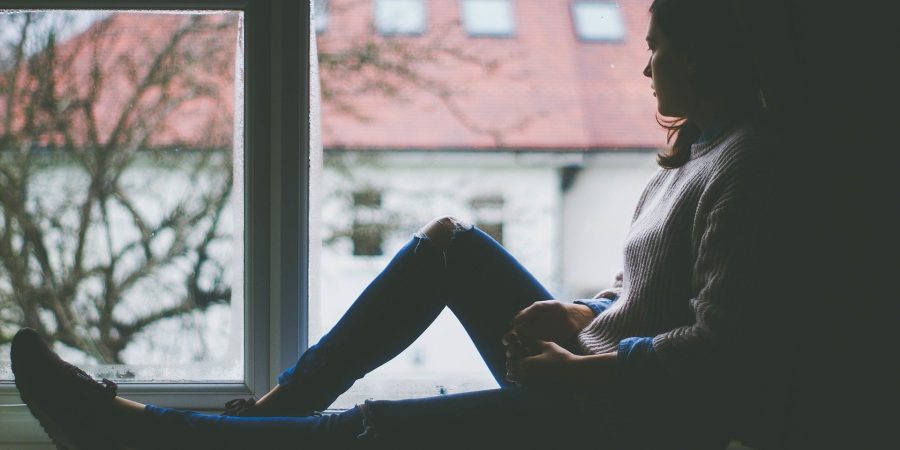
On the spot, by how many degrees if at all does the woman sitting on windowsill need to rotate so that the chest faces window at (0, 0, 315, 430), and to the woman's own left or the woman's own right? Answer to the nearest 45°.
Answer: approximately 45° to the woman's own right

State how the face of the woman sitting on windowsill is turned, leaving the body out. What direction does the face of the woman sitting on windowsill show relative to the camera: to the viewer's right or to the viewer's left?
to the viewer's left

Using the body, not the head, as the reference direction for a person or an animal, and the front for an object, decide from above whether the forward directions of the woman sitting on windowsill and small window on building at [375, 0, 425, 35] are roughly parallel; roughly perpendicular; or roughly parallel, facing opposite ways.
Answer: roughly perpendicular

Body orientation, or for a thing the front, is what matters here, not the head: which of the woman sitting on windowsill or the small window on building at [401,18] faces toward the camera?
the small window on building

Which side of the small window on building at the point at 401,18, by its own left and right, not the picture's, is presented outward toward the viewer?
front

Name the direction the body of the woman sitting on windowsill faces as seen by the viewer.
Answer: to the viewer's left

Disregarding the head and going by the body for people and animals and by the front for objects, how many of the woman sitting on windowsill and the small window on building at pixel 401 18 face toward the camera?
1
